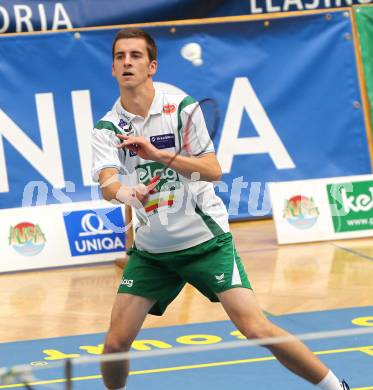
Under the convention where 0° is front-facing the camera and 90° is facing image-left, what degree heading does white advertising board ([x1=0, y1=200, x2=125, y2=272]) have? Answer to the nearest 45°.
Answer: approximately 0°

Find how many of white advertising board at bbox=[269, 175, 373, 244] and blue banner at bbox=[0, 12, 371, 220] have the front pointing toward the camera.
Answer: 2
